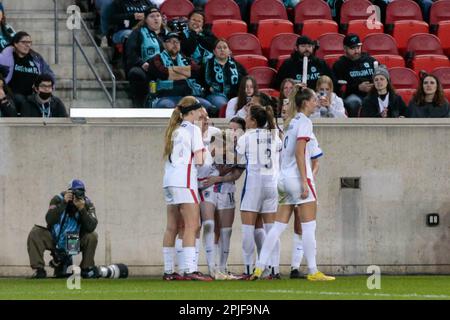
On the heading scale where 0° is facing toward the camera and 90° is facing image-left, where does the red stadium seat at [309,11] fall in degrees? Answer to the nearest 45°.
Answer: approximately 0°

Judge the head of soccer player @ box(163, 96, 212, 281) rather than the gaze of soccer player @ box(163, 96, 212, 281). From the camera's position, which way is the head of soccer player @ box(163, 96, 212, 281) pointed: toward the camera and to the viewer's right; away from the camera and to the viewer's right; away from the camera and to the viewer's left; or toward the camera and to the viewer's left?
away from the camera and to the viewer's right

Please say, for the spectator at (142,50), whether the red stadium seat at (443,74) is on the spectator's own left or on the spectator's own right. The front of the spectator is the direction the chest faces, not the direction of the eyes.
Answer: on the spectator's own left

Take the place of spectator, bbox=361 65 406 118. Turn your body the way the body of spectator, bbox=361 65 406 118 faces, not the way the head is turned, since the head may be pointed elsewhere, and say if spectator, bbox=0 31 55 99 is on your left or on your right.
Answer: on your right
